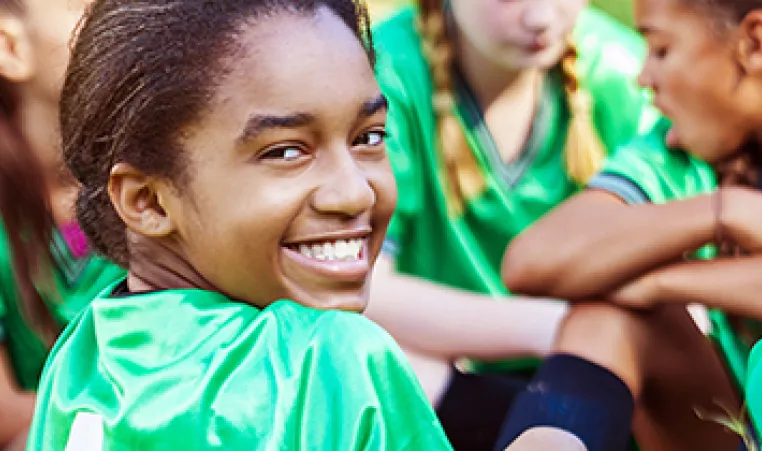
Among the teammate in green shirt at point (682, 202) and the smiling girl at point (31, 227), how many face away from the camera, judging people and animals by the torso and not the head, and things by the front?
0

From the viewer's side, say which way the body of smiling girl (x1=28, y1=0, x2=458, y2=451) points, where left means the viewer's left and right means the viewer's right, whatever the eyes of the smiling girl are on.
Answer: facing away from the viewer and to the right of the viewer

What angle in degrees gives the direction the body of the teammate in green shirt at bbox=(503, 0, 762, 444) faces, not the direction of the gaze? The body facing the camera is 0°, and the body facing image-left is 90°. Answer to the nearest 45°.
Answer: approximately 45°

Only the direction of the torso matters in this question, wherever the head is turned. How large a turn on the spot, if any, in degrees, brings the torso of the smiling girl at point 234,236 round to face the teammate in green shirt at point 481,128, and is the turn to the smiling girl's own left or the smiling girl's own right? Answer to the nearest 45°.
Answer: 0° — they already face them

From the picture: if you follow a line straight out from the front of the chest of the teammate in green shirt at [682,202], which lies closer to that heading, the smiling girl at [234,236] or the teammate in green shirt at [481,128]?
the smiling girl

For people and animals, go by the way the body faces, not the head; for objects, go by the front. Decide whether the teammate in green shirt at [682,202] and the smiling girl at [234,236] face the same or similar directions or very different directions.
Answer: very different directions

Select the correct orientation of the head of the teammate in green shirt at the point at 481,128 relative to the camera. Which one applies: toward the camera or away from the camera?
toward the camera

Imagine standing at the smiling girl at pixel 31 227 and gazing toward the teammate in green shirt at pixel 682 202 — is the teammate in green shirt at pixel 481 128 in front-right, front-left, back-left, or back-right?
front-left

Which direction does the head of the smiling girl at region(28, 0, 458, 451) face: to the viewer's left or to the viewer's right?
to the viewer's right

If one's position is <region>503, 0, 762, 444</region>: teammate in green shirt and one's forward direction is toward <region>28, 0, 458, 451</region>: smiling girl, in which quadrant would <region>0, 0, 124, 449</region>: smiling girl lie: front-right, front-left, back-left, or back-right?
front-right

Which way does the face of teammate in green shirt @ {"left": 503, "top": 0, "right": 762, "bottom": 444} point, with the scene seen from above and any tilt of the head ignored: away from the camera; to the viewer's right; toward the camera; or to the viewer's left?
to the viewer's left

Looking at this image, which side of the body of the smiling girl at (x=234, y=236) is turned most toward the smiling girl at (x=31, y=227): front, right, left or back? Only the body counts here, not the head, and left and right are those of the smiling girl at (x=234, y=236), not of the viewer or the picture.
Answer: left
